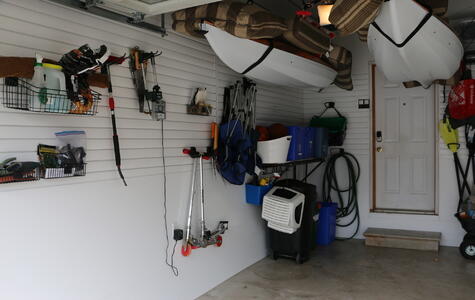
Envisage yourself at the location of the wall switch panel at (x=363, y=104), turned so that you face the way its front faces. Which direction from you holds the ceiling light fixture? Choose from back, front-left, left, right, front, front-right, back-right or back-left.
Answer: front

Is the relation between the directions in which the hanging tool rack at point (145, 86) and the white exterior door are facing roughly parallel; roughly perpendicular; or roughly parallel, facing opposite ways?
roughly perpendicular

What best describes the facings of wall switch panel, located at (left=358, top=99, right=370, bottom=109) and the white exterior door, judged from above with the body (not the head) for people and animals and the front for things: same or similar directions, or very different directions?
same or similar directions

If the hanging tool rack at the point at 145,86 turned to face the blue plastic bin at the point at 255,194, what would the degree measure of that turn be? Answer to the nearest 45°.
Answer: approximately 90° to its left

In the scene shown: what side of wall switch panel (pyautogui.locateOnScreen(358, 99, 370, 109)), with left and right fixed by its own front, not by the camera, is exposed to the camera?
front

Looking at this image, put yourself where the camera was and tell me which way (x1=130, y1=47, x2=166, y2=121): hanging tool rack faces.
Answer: facing the viewer and to the right of the viewer

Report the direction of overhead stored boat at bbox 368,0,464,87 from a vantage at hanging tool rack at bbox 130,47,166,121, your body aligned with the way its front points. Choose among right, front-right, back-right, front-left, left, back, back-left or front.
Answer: front-left

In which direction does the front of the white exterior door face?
toward the camera

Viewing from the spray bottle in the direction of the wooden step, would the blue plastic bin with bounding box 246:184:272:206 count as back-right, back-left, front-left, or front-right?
front-left
